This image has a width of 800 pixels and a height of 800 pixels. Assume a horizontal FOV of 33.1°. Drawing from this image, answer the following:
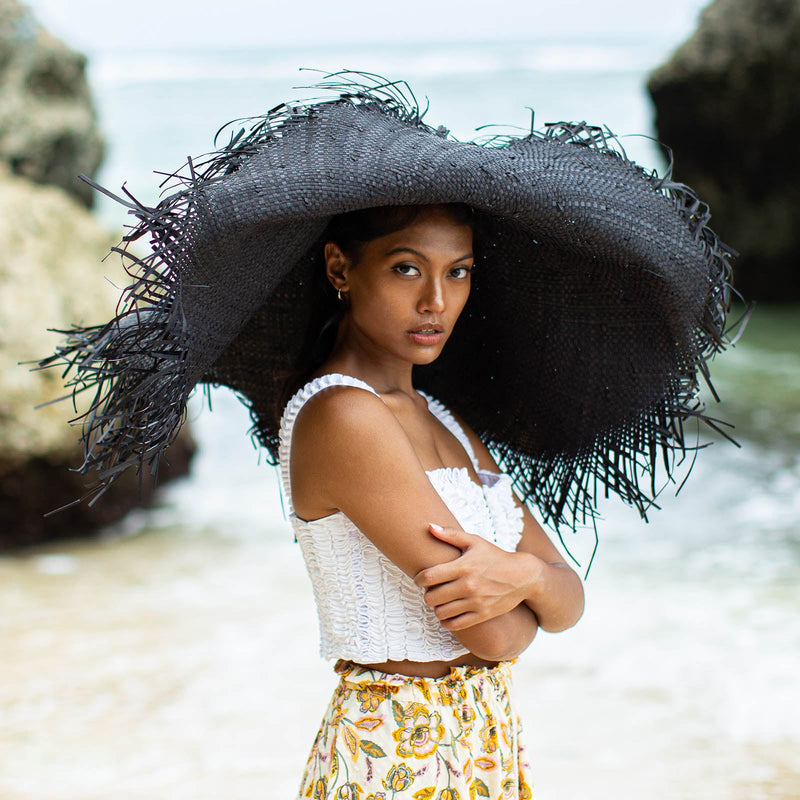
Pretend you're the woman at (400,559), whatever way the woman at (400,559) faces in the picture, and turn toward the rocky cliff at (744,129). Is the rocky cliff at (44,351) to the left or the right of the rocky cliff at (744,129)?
left

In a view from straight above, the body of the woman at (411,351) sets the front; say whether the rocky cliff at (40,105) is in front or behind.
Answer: behind

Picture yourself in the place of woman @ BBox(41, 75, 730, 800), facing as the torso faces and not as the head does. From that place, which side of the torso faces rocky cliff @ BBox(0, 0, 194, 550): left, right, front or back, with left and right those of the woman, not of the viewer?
back

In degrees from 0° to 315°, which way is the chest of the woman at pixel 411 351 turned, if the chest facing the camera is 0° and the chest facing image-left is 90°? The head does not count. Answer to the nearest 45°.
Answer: approximately 315°

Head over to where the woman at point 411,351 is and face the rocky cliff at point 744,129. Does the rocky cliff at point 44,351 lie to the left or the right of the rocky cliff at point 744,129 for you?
left

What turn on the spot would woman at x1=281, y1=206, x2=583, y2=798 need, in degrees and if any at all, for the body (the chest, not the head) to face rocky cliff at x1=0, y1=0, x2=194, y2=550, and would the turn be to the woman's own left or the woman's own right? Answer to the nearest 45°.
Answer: approximately 180°
